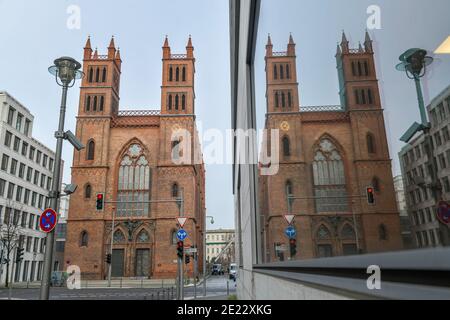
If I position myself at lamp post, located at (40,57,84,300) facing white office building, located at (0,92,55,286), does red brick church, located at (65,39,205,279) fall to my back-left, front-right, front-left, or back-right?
front-right

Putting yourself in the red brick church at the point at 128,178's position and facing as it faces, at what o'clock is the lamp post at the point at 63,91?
The lamp post is roughly at 12 o'clock from the red brick church.

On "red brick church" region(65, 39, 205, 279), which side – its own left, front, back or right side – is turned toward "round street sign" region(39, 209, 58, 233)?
front

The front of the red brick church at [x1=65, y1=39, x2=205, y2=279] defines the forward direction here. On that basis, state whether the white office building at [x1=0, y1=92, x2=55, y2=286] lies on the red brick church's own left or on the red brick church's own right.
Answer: on the red brick church's own right

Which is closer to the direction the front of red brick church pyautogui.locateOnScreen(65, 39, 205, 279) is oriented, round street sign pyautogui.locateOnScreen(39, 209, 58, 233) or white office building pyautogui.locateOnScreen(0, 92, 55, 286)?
the round street sign

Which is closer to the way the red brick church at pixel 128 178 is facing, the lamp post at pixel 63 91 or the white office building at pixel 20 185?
the lamp post

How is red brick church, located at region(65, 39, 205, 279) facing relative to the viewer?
toward the camera
